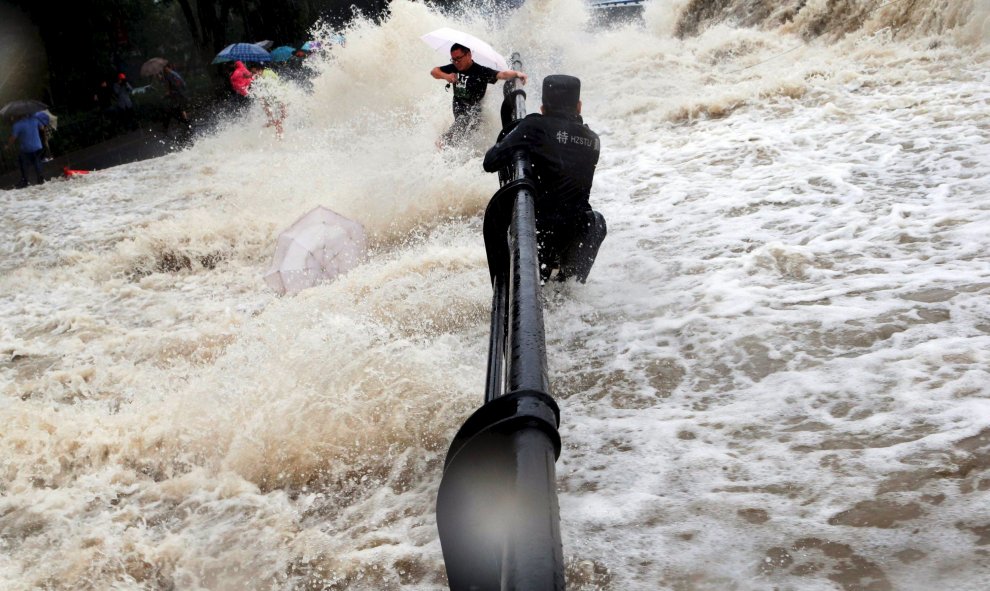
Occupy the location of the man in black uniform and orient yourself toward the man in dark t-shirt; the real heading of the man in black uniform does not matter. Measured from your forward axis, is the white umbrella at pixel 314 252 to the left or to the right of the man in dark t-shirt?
left

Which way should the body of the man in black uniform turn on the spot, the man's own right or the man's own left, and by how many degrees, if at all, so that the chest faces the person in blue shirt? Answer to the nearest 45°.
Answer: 0° — they already face them

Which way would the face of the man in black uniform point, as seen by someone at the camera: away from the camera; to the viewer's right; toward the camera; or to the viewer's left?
away from the camera

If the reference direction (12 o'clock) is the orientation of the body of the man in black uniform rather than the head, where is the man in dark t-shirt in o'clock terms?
The man in dark t-shirt is roughly at 1 o'clock from the man in black uniform.

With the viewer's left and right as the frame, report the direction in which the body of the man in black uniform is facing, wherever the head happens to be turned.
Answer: facing away from the viewer and to the left of the viewer

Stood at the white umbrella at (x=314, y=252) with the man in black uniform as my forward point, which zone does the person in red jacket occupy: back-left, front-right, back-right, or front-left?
back-left
